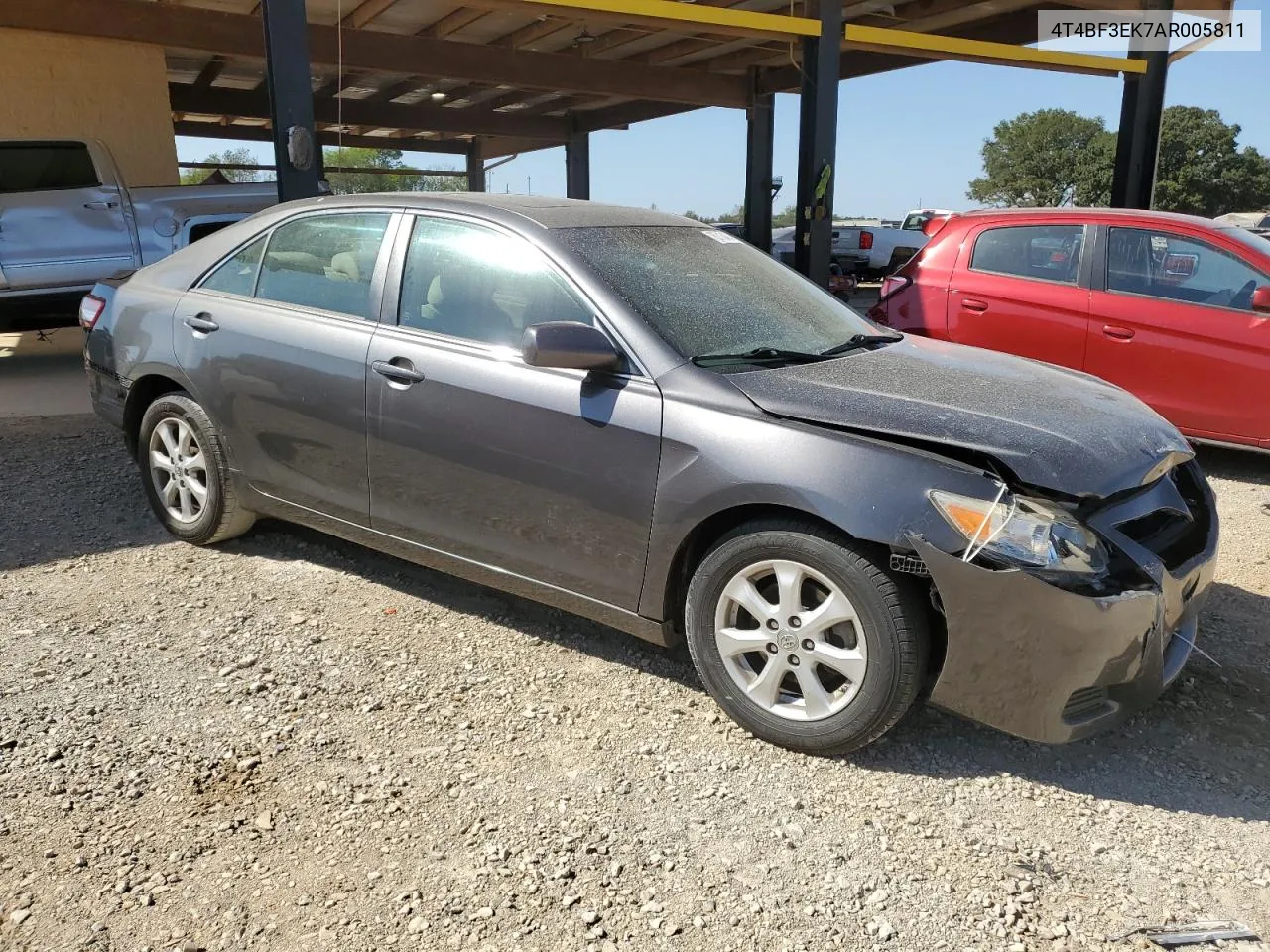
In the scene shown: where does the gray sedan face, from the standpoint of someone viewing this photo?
facing the viewer and to the right of the viewer

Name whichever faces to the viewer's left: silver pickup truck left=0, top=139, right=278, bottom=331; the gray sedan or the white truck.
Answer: the silver pickup truck

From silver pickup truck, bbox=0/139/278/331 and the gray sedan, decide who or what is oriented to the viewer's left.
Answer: the silver pickup truck

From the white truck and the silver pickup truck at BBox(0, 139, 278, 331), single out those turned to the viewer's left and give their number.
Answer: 1

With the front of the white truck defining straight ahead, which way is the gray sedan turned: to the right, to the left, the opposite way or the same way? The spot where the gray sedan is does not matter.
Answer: to the right

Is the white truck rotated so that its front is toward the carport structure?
no

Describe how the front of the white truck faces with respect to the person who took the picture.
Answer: facing away from the viewer and to the right of the viewer

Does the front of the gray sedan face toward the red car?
no

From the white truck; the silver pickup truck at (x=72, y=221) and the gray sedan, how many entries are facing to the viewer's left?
1

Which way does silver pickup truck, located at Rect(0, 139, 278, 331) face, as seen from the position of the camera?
facing to the left of the viewer

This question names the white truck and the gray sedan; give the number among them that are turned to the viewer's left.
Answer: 0

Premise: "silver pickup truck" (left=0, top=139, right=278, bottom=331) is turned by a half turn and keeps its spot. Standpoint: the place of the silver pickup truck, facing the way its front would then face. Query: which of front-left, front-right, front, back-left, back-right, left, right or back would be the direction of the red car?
front-right

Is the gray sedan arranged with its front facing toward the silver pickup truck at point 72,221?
no
